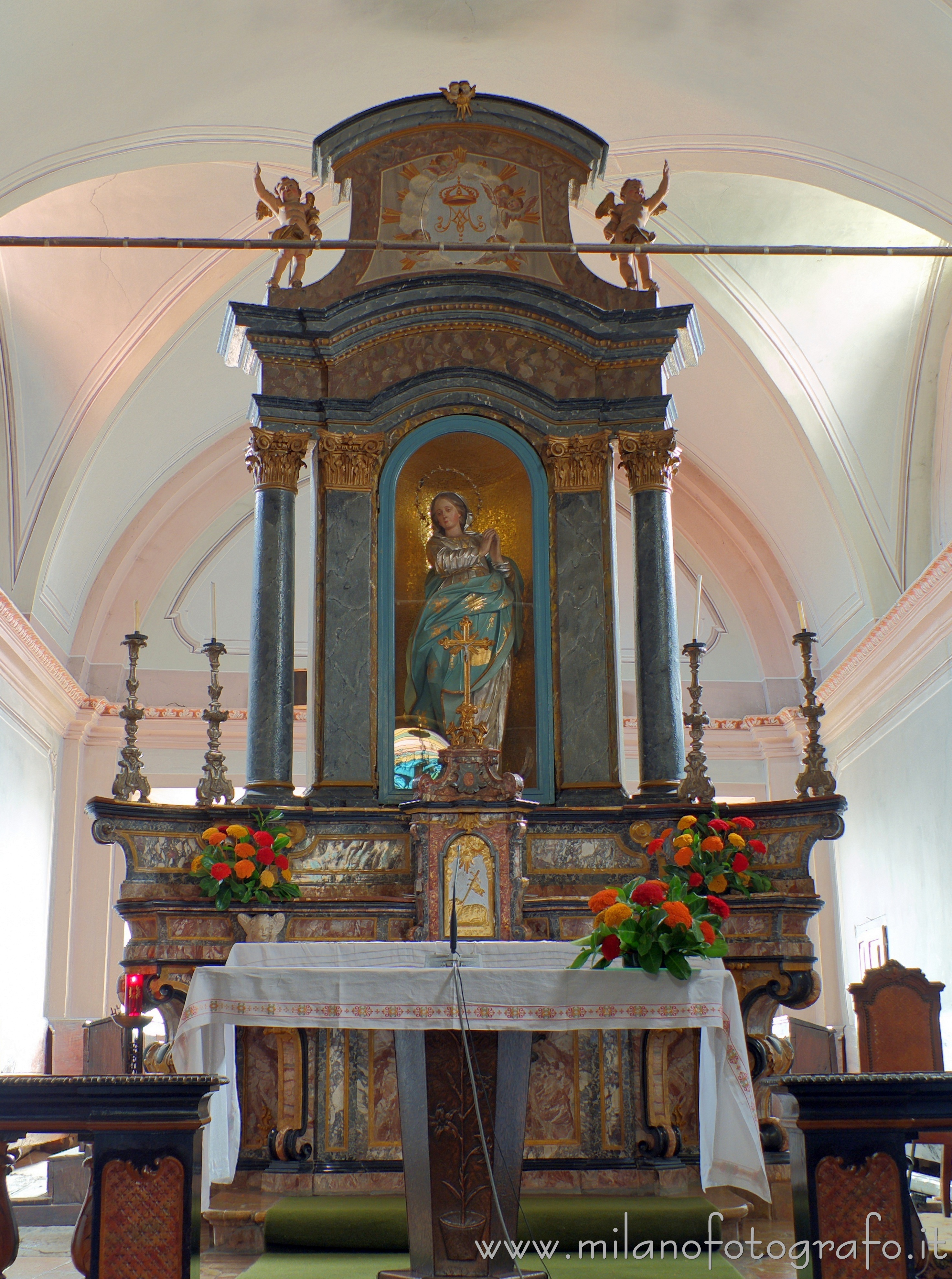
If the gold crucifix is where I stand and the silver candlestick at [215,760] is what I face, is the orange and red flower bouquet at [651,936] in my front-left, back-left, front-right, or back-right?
back-left

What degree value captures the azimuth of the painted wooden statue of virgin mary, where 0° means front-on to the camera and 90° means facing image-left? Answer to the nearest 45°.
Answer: approximately 0°

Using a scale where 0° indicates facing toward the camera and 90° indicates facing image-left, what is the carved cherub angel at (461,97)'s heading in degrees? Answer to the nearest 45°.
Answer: approximately 0°

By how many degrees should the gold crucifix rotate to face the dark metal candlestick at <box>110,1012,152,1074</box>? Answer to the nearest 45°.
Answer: approximately 45° to its right
